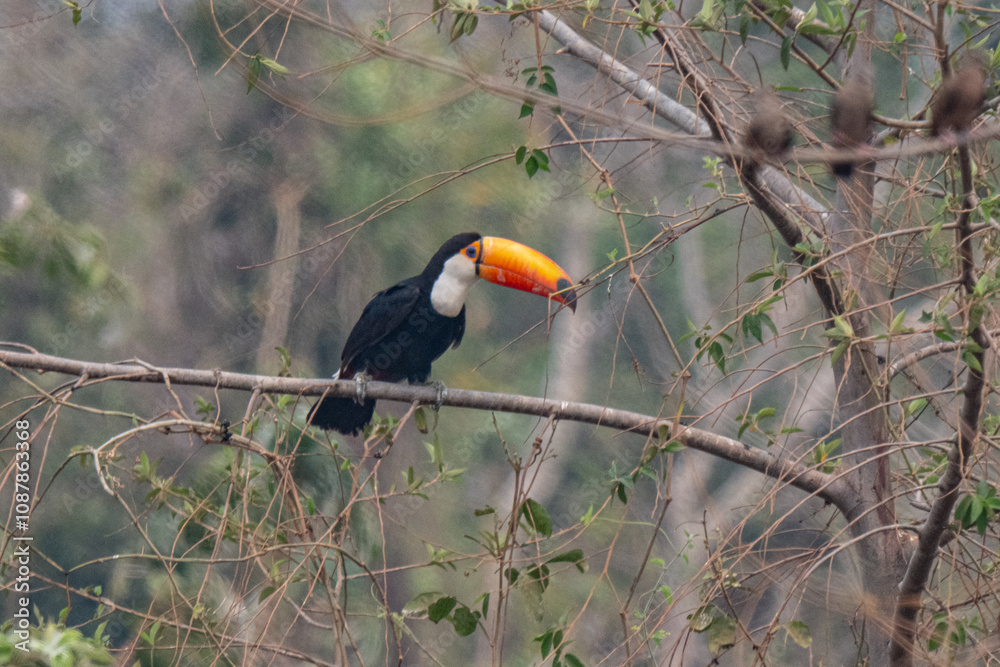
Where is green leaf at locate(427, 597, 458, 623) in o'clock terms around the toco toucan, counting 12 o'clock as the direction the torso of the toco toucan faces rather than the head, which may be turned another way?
The green leaf is roughly at 3 o'clock from the toco toucan.

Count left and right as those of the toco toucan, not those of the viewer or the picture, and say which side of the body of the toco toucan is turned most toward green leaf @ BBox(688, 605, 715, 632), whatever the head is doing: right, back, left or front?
front

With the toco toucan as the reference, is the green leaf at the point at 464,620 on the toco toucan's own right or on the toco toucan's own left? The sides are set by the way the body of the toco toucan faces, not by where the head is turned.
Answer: on the toco toucan's own right

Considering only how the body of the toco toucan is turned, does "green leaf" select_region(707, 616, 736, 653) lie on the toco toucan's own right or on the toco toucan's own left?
on the toco toucan's own right

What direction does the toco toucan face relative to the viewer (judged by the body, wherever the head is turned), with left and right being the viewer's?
facing to the right of the viewer
